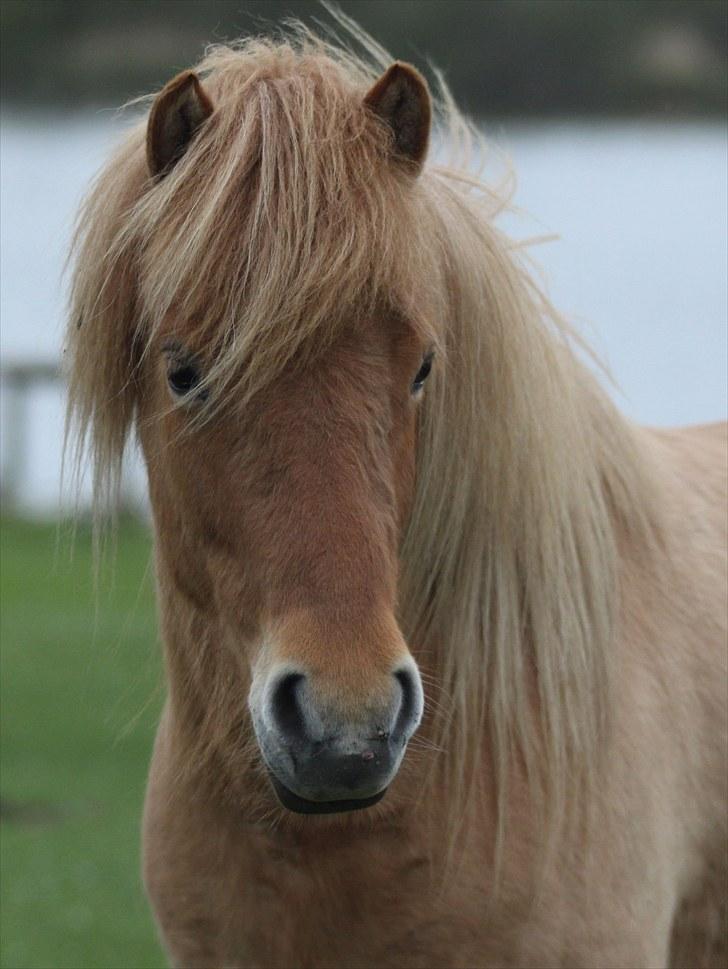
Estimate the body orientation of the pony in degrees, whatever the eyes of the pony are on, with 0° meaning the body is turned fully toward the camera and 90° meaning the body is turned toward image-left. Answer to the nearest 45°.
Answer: approximately 45°
